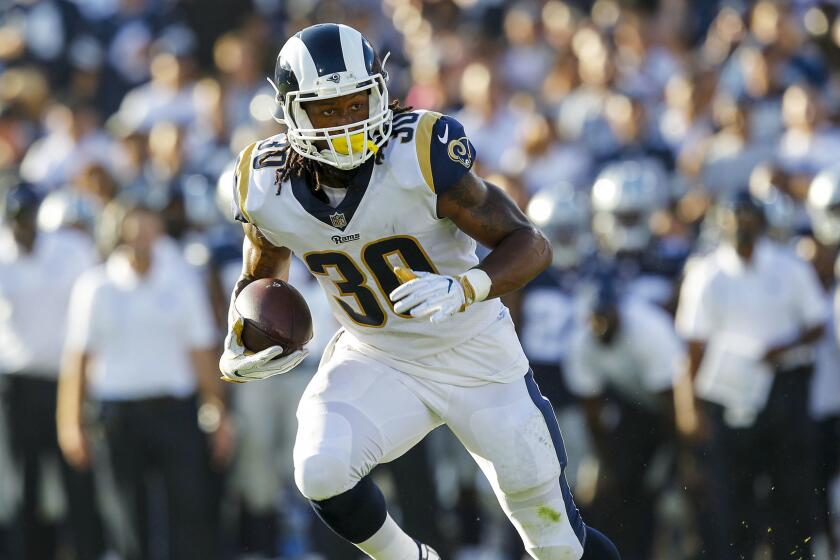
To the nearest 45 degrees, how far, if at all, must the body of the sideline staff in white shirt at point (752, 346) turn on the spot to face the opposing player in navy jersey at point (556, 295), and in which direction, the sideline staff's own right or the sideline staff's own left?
approximately 90° to the sideline staff's own right

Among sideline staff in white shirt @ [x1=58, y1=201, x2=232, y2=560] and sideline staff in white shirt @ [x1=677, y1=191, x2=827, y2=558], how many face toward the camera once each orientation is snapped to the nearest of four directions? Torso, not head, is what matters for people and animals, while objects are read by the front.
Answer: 2

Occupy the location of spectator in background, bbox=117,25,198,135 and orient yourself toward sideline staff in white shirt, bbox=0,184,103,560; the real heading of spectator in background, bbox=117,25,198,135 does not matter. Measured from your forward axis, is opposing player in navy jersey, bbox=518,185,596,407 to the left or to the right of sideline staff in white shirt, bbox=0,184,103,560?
left

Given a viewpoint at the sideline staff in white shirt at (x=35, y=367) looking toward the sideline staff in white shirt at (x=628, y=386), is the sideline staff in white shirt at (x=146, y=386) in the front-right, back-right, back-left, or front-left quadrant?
front-right

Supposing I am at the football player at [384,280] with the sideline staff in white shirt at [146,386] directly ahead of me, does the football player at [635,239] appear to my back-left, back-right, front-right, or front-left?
front-right

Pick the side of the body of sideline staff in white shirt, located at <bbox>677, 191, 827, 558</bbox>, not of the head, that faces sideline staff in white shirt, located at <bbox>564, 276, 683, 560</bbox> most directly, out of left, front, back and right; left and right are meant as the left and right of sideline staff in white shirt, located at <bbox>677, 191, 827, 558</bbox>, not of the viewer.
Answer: right

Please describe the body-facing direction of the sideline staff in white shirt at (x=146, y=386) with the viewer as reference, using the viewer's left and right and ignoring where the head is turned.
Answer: facing the viewer

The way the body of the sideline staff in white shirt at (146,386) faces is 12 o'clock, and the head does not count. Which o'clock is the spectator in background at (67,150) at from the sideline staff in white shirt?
The spectator in background is roughly at 6 o'clock from the sideline staff in white shirt.

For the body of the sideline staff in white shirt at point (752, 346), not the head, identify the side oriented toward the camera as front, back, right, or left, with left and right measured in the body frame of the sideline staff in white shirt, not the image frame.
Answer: front

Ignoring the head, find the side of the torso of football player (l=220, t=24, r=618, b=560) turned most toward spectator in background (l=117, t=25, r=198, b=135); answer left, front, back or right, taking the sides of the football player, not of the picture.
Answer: back

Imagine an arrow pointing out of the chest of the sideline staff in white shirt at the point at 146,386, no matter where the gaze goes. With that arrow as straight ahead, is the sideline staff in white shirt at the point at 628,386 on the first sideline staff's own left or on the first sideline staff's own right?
on the first sideline staff's own left

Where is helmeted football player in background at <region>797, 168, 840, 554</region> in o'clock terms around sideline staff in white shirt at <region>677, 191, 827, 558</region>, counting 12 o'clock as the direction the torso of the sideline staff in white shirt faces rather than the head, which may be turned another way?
The helmeted football player in background is roughly at 8 o'clock from the sideline staff in white shirt.
